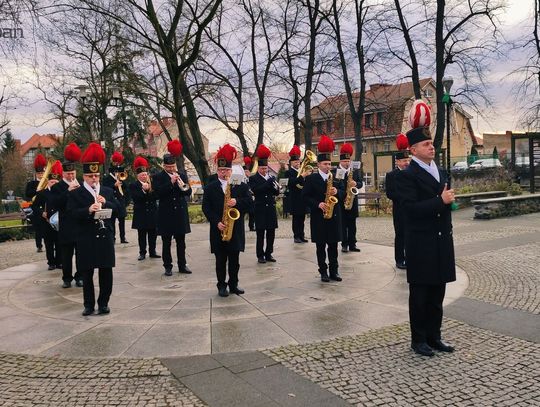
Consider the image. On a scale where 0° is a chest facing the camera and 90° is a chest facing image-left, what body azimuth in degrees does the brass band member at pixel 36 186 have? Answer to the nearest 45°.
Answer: approximately 315°

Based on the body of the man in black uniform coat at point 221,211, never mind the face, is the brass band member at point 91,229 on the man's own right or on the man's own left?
on the man's own right

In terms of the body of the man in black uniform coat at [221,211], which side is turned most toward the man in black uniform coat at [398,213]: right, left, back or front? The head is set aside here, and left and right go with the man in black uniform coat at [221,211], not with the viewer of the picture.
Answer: left

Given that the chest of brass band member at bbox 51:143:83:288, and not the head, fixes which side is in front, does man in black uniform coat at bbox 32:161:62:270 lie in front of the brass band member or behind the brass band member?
behind

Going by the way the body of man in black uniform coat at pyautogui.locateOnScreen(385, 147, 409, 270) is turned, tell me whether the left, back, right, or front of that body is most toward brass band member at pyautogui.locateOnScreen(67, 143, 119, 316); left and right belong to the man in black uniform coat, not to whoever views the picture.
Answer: right
